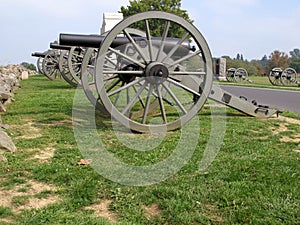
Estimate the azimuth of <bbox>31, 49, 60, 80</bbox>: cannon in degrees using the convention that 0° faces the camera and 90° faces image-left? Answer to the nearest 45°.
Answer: approximately 45°

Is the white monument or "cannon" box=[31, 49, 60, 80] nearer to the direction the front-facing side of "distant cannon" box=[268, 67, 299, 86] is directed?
the cannon

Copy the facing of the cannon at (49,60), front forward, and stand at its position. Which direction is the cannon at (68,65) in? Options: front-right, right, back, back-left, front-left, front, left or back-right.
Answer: front-left

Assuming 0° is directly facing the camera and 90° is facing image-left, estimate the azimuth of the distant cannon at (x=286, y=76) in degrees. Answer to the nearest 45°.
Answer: approximately 45°

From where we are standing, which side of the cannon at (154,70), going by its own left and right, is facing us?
left

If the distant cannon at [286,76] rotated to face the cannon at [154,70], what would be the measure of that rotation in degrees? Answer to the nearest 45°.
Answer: approximately 45° to its left

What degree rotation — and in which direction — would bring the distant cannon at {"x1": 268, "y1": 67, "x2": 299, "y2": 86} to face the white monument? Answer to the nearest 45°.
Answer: approximately 45° to its right

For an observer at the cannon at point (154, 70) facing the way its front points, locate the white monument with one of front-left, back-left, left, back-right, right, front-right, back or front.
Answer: right

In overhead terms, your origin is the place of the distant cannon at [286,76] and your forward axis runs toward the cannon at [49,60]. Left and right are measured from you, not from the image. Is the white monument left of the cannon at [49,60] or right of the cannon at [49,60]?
right
